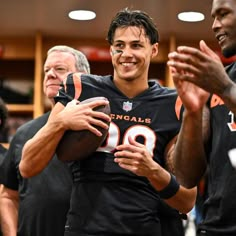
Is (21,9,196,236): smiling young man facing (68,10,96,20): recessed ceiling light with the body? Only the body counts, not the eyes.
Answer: no

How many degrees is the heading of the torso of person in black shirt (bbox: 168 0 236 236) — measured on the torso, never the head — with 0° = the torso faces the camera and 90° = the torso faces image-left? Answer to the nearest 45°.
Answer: approximately 45°

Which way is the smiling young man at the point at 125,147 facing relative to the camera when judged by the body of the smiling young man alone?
toward the camera

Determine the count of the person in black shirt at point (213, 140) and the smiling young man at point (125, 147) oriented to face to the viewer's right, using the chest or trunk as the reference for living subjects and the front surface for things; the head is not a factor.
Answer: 0

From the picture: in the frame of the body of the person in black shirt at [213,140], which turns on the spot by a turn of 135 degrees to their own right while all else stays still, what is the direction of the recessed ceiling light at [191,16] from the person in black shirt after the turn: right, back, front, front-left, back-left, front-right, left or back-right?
front

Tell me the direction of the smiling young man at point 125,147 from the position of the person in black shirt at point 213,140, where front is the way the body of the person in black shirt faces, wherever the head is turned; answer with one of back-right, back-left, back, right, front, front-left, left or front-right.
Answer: right

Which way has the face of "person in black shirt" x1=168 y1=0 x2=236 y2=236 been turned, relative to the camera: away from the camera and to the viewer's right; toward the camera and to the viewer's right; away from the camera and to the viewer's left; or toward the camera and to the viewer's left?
toward the camera and to the viewer's left
